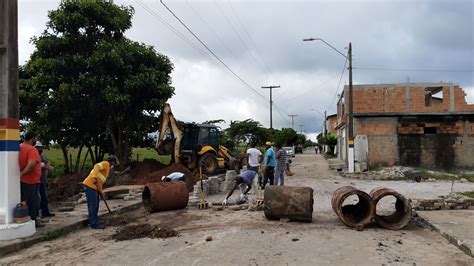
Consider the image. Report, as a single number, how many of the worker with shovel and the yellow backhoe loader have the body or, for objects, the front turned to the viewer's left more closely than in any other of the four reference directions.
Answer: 0

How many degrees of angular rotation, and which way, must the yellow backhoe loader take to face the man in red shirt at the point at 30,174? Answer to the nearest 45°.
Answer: approximately 135° to its right

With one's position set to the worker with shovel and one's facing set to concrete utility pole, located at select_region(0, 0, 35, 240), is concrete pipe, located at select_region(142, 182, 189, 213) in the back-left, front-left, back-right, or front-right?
back-right

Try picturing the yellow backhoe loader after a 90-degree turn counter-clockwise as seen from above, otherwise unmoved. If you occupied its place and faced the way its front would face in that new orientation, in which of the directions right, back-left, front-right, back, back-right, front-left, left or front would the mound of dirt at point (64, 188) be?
left

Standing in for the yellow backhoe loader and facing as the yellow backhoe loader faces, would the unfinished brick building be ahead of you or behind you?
ahead

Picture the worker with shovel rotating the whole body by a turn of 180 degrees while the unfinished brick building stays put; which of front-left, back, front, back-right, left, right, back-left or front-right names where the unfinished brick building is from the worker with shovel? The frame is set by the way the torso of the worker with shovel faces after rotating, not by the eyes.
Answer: back-right

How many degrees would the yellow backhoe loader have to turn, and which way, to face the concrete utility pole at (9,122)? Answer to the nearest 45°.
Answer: approximately 135° to its right

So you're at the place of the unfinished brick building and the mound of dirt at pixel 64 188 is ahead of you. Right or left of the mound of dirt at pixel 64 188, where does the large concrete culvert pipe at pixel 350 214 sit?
left

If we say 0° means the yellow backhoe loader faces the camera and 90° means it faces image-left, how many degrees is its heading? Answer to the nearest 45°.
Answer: approximately 225°

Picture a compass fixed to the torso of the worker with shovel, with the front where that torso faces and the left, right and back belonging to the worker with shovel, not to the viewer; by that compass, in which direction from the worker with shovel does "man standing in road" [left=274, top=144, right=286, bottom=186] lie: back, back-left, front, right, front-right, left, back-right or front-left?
front-left

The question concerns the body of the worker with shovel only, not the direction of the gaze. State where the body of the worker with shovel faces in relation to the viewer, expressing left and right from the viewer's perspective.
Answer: facing to the right of the viewer

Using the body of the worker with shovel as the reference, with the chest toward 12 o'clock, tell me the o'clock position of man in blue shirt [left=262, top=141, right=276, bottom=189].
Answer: The man in blue shirt is roughly at 11 o'clock from the worker with shovel.

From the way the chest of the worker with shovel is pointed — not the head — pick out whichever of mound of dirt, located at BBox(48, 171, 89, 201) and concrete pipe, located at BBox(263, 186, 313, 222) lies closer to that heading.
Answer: the concrete pipe
